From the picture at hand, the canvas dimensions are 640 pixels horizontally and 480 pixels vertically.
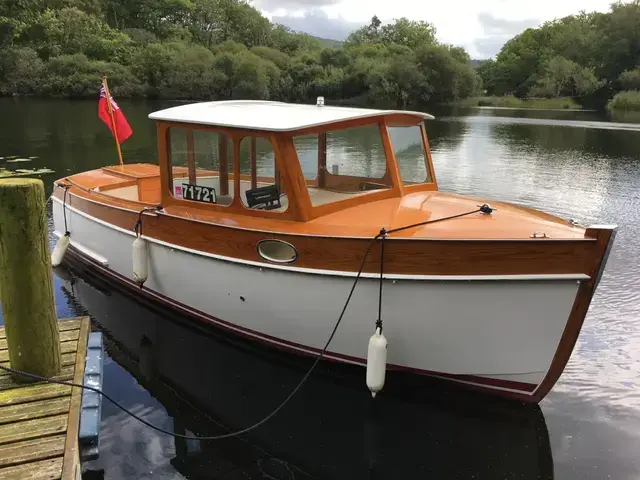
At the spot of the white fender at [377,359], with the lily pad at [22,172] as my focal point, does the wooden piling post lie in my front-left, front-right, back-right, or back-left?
front-left

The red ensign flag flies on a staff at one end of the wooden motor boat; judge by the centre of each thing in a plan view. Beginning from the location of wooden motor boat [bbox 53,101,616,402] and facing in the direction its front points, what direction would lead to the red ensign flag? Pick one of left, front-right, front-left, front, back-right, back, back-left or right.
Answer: back

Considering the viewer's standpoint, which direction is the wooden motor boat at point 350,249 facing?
facing the viewer and to the right of the viewer

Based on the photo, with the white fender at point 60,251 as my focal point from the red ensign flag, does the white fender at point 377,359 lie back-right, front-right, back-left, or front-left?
front-left

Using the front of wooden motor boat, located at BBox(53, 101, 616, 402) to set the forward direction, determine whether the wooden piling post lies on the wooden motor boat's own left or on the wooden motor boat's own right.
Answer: on the wooden motor boat's own right

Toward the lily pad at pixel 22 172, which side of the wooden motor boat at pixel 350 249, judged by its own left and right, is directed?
back
